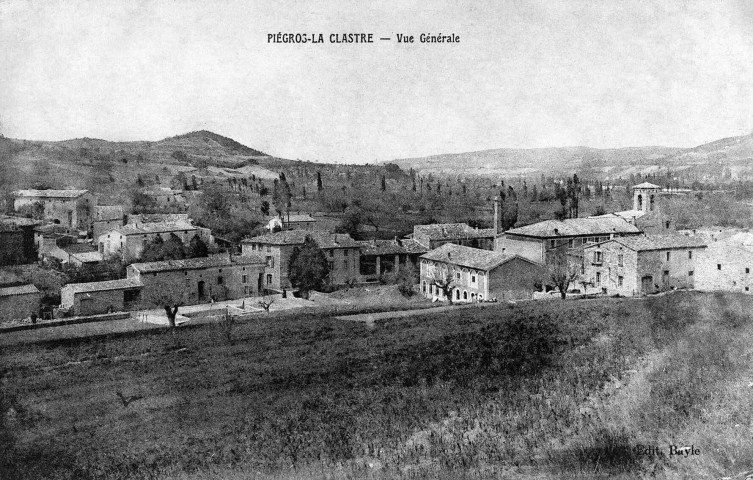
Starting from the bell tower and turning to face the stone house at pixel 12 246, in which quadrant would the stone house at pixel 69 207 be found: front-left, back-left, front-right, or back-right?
front-right

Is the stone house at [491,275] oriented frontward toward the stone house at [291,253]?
no

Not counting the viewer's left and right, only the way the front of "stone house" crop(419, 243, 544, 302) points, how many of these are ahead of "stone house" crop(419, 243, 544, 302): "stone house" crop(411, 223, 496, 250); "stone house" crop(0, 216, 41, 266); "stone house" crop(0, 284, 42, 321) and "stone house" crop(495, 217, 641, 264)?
2

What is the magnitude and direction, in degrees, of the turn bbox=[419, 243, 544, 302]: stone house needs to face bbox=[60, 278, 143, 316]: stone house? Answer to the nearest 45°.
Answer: approximately 45° to its right

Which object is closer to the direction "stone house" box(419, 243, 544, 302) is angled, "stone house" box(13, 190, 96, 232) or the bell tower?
the stone house

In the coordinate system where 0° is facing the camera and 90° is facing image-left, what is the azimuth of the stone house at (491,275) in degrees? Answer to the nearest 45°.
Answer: approximately 45°

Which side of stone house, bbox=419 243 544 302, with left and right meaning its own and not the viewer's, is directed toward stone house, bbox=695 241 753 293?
left

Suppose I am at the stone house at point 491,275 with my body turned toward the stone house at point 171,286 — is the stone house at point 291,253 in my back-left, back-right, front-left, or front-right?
front-right

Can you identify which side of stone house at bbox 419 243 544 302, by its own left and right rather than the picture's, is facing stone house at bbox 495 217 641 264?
back

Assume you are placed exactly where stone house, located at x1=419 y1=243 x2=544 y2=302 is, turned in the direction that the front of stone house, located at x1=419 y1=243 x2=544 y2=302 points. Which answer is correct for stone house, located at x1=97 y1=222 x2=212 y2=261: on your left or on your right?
on your right

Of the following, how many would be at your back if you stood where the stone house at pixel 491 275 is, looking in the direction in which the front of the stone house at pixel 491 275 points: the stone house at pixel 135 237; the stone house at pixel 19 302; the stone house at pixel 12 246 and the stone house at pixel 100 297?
0

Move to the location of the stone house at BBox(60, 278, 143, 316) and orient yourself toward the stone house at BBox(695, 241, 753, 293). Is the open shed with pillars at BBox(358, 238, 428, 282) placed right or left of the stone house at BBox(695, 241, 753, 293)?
left

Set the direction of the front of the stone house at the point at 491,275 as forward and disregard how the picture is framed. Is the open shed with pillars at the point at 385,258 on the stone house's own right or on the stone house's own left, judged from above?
on the stone house's own right

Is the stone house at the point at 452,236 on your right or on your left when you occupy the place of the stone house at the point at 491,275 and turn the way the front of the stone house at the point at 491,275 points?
on your right
